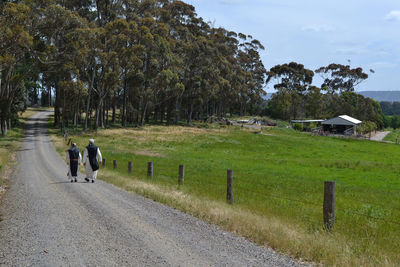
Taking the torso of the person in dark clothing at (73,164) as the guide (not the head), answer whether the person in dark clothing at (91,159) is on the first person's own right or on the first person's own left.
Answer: on the first person's own right

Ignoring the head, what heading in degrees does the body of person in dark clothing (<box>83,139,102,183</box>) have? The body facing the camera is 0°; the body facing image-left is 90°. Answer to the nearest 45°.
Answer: approximately 180°

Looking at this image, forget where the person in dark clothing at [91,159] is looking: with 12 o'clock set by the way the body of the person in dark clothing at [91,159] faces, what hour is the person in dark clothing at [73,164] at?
the person in dark clothing at [73,164] is roughly at 10 o'clock from the person in dark clothing at [91,159].

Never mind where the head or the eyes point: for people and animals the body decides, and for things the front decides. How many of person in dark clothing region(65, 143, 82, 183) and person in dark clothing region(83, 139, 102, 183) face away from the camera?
2

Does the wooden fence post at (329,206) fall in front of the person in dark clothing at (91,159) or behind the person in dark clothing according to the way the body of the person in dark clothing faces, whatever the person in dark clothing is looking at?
behind

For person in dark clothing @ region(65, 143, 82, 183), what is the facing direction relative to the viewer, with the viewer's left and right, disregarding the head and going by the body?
facing away from the viewer

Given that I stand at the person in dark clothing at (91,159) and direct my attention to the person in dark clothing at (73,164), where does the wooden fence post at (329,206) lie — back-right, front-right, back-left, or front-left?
back-left

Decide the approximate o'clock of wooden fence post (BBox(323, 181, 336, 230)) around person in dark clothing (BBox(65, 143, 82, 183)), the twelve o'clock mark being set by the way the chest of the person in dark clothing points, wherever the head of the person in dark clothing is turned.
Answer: The wooden fence post is roughly at 5 o'clock from the person in dark clothing.
